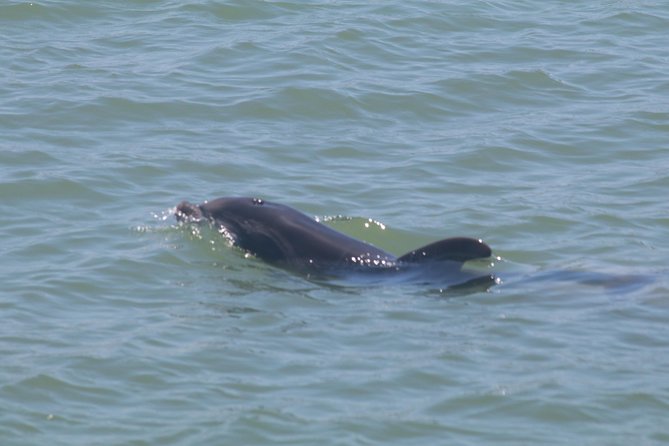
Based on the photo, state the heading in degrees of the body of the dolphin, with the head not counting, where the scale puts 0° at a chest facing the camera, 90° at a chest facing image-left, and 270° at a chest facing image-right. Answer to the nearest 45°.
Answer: approximately 90°
